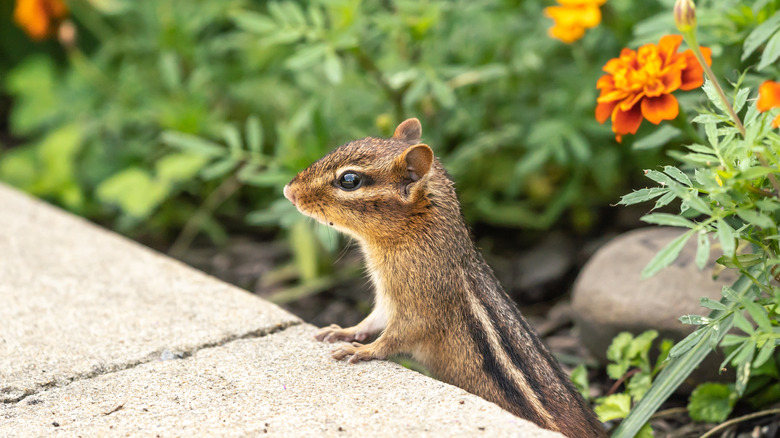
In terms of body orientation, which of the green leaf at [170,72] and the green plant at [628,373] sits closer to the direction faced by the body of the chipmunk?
the green leaf

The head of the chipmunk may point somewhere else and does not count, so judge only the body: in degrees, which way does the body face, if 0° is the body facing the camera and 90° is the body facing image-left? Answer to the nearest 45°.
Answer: approximately 90°

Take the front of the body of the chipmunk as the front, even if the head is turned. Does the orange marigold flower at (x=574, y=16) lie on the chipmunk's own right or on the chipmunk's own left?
on the chipmunk's own right

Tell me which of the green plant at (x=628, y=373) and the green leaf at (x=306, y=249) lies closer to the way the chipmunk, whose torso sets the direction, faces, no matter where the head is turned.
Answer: the green leaf

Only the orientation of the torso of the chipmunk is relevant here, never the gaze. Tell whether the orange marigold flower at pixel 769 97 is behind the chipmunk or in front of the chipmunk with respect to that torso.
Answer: behind

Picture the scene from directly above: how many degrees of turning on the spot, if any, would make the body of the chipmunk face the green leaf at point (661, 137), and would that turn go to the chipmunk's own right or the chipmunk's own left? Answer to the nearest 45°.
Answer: approximately 135° to the chipmunk's own right

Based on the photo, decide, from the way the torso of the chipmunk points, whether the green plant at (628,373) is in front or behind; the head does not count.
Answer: behind
